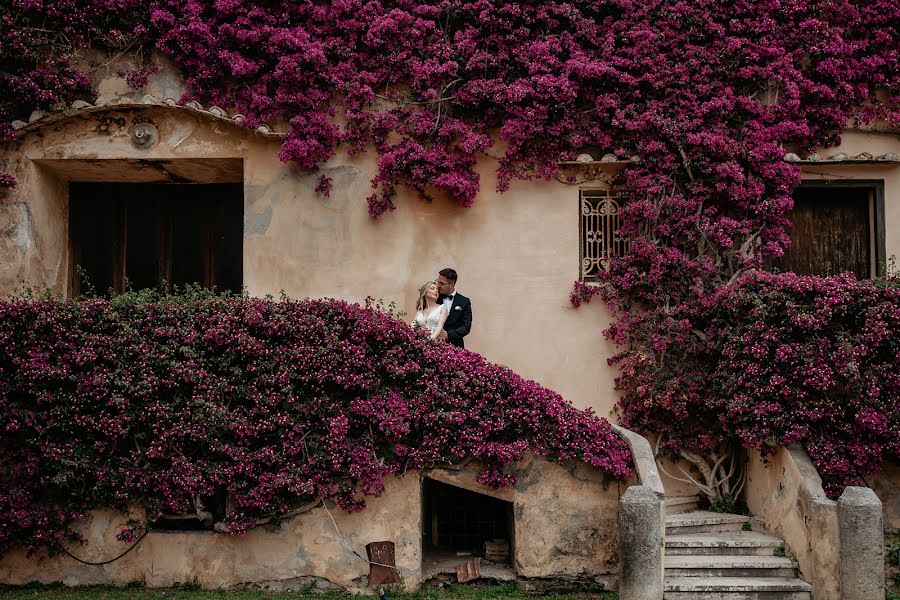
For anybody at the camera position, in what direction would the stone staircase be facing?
facing the viewer

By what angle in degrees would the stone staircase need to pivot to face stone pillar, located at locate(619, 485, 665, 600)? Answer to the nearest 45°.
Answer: approximately 45° to its right

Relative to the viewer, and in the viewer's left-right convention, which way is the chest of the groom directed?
facing the viewer and to the left of the viewer

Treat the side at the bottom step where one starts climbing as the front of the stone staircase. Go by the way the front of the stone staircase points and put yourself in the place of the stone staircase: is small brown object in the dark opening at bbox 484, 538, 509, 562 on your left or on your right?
on your right

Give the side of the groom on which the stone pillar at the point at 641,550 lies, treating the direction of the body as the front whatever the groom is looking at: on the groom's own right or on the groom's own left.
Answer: on the groom's own left
